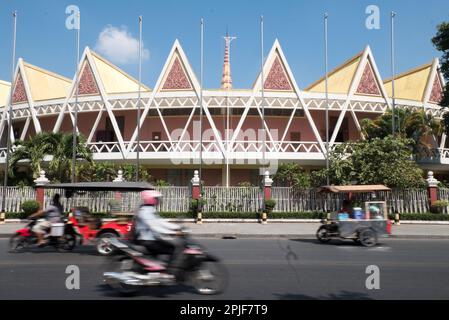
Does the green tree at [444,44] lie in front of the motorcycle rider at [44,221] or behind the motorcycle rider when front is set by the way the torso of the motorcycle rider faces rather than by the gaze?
behind

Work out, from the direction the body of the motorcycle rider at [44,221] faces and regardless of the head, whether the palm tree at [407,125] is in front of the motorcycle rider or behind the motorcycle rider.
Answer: behind

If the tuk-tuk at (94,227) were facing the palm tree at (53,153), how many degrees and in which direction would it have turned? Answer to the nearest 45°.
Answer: approximately 90° to its right

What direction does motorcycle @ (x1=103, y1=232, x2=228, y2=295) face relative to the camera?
to the viewer's right

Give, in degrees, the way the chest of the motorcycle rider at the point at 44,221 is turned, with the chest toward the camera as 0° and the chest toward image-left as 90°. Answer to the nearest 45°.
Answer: approximately 90°

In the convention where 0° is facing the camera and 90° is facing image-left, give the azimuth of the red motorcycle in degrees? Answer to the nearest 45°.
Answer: approximately 90°

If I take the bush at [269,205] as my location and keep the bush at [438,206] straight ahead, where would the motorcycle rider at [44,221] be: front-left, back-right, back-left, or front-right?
back-right

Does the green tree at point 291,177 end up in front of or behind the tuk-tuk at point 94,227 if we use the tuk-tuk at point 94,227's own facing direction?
behind

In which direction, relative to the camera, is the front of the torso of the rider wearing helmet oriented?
to the viewer's right

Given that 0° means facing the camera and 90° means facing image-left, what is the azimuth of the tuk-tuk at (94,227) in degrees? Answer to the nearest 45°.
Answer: approximately 90°

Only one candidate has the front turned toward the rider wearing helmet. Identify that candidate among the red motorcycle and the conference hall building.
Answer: the conference hall building

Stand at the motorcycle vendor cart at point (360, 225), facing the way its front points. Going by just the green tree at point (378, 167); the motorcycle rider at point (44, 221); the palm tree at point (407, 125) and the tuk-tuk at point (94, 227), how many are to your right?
2
